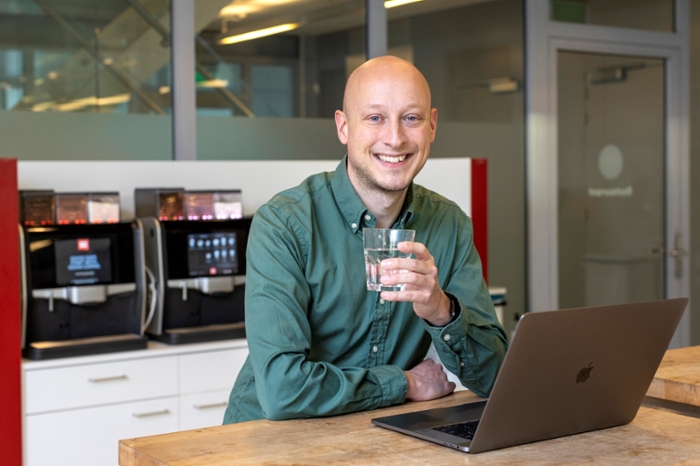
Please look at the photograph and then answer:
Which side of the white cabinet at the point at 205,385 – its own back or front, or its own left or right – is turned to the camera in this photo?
front

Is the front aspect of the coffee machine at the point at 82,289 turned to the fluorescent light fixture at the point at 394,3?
no

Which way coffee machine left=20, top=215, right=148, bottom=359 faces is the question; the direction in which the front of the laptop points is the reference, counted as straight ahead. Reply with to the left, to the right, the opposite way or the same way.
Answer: the opposite way

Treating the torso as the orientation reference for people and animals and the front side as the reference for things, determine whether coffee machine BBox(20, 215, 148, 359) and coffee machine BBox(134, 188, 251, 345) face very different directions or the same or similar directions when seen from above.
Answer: same or similar directions

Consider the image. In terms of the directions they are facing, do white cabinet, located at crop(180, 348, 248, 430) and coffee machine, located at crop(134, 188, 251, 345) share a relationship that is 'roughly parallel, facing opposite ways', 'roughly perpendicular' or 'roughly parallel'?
roughly parallel

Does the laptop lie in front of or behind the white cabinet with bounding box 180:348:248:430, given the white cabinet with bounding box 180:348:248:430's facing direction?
in front

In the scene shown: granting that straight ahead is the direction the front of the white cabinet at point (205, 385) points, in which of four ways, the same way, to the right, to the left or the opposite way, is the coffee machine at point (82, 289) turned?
the same way

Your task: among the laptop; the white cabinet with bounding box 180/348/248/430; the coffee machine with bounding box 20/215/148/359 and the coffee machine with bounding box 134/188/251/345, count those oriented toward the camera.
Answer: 3

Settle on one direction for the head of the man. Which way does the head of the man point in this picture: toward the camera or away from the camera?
toward the camera

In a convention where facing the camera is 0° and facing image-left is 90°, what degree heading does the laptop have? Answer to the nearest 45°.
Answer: approximately 135°

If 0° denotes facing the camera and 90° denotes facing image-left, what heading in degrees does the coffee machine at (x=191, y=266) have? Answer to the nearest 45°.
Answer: approximately 0°

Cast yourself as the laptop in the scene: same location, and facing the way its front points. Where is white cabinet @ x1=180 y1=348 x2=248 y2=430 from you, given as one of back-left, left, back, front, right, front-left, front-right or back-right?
front

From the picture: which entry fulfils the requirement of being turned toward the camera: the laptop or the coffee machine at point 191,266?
the coffee machine

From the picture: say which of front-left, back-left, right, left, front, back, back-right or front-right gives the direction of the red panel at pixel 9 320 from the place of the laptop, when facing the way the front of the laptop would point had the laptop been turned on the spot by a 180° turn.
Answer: back

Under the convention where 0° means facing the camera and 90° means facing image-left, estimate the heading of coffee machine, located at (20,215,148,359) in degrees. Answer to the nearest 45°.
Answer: approximately 0°
